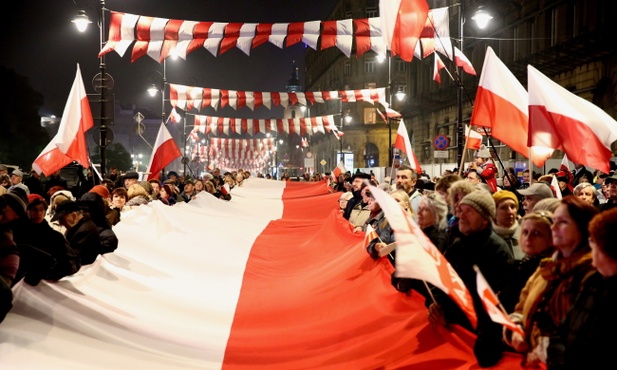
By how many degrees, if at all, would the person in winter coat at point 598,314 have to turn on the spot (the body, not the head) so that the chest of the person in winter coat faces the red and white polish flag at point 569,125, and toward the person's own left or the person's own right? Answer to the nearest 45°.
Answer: approximately 90° to the person's own right

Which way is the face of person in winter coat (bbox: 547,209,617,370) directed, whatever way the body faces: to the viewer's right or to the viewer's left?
to the viewer's left

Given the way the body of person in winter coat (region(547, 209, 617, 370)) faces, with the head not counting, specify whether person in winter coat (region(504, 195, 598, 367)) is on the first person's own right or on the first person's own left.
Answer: on the first person's own right

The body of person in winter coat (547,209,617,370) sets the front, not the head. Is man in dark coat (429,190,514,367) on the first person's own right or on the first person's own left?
on the first person's own right

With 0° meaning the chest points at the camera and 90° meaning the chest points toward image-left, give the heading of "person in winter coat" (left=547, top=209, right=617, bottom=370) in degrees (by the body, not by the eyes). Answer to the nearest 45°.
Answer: approximately 90°

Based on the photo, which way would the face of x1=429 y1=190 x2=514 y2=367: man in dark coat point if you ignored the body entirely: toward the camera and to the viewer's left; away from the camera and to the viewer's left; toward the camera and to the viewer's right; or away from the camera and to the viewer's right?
toward the camera and to the viewer's left

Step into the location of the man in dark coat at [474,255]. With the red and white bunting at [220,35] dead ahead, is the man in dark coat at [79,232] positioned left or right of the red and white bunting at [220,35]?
left

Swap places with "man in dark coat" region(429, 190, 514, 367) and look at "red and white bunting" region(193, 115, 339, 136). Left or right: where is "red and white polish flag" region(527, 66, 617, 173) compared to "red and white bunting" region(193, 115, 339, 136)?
right

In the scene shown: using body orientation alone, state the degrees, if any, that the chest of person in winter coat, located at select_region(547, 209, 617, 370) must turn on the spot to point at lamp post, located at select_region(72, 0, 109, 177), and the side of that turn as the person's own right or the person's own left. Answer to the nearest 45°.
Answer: approximately 45° to the person's own right
